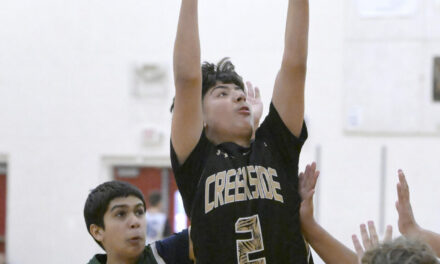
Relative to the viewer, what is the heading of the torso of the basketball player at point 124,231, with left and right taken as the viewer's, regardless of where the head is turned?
facing the viewer and to the right of the viewer

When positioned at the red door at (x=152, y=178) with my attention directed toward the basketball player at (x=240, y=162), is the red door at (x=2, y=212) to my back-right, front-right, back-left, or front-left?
back-right

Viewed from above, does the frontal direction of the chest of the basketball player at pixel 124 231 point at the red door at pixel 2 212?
no

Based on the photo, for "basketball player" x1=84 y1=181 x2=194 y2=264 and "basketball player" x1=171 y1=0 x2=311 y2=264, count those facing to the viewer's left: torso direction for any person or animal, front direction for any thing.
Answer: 0

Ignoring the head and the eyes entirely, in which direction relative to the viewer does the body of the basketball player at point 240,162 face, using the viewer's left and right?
facing the viewer

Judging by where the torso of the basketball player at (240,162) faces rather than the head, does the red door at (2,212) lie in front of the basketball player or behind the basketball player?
behind

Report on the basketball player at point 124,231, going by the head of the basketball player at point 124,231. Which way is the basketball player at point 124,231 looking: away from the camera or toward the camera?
toward the camera

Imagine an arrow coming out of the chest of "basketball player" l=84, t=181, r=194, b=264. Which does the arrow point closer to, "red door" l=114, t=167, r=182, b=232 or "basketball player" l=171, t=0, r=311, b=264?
the basketball player

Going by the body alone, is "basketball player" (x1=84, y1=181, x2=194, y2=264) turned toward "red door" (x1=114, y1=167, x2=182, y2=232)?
no

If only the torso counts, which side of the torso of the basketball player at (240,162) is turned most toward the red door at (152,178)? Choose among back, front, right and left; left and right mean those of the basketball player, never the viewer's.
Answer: back
